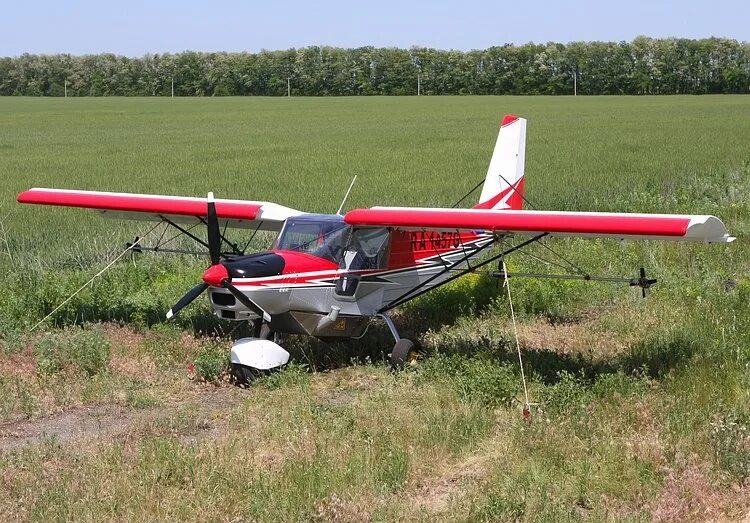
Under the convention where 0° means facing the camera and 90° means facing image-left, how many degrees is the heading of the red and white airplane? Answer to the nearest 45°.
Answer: approximately 45°

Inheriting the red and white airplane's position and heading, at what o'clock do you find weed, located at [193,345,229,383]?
The weed is roughly at 1 o'clock from the red and white airplane.

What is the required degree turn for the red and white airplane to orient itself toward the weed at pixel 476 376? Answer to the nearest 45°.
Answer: approximately 90° to its left

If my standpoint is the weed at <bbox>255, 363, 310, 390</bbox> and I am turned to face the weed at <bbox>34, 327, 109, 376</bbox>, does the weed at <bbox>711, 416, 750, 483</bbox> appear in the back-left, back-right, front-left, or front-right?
back-left
